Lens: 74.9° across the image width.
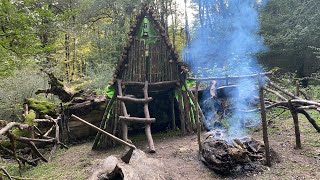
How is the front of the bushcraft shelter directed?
toward the camera

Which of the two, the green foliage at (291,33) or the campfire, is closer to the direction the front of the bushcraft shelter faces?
the campfire

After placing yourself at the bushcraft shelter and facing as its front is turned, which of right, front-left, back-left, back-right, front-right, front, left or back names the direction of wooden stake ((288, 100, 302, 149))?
front-left

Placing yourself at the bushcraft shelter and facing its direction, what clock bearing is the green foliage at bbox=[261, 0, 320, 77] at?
The green foliage is roughly at 8 o'clock from the bushcraft shelter.

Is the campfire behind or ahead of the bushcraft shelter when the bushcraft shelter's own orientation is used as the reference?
ahead

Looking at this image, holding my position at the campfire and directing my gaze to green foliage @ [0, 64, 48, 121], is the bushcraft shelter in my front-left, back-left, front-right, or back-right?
front-right

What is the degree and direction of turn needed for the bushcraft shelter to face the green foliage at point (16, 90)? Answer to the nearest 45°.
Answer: approximately 135° to its right

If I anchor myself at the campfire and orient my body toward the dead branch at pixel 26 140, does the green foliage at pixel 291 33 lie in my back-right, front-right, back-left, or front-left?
back-right

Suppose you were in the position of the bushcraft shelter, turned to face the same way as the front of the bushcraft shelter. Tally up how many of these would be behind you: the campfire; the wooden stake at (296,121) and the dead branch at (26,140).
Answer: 0

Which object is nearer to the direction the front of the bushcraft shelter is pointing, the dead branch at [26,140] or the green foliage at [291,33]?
the dead branch

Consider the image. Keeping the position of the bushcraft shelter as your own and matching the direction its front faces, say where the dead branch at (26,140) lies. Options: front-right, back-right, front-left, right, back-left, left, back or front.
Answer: front-right
